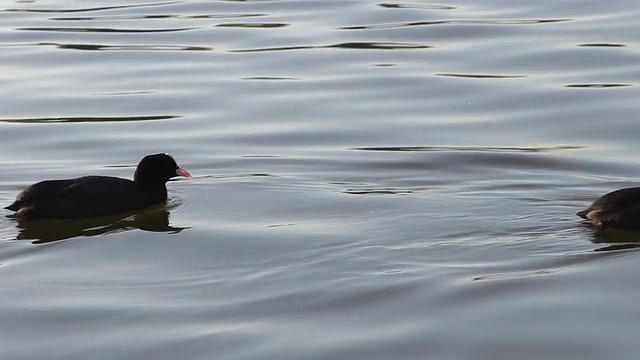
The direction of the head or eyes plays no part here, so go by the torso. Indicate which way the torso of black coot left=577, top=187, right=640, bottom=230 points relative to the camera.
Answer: to the viewer's right
